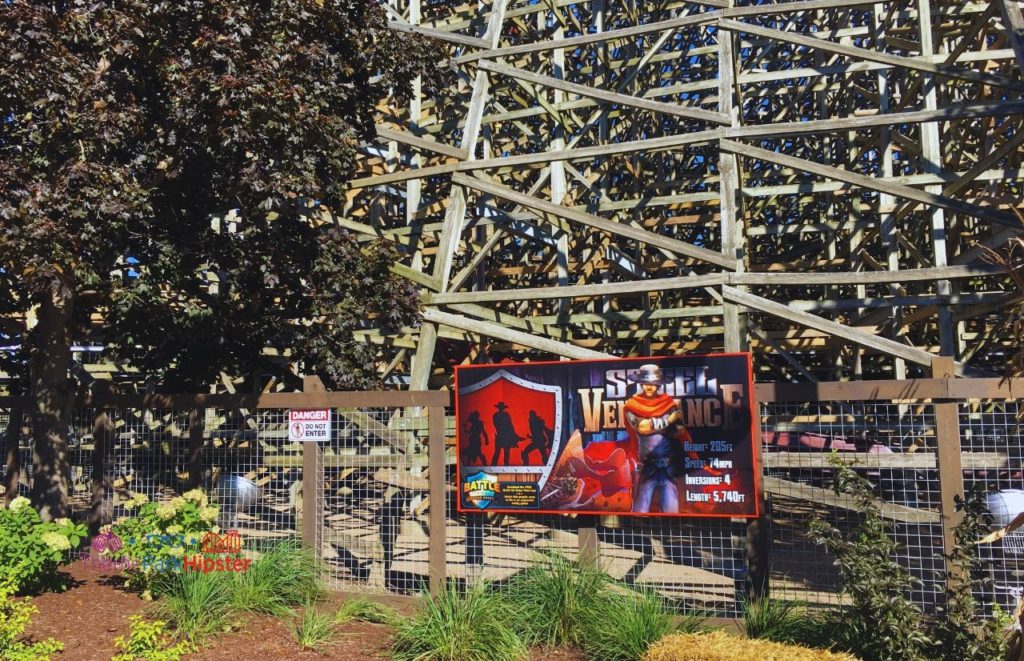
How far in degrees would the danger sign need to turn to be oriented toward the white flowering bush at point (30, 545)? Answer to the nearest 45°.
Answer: approximately 90° to its right

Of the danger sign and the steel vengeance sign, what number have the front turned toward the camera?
2

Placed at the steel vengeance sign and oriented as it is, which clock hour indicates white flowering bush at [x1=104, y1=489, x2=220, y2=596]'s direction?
The white flowering bush is roughly at 3 o'clock from the steel vengeance sign.

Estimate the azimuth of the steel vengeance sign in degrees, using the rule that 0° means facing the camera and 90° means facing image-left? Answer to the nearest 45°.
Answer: approximately 0°

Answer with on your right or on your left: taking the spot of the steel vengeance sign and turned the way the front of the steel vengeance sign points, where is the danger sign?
on your right

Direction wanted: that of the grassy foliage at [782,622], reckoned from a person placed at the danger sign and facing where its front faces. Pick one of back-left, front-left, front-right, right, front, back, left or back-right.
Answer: front-left

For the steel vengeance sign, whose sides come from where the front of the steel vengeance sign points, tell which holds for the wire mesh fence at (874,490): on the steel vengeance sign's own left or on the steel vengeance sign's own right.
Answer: on the steel vengeance sign's own left

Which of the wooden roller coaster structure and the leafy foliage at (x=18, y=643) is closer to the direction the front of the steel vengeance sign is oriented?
the leafy foliage

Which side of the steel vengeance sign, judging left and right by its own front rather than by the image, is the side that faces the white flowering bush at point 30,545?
right

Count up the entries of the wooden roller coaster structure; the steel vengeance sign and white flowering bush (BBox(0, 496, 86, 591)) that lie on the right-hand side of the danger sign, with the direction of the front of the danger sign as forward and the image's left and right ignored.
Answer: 1

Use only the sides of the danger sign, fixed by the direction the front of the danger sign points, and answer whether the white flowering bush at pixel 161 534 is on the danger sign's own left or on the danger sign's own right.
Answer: on the danger sign's own right
